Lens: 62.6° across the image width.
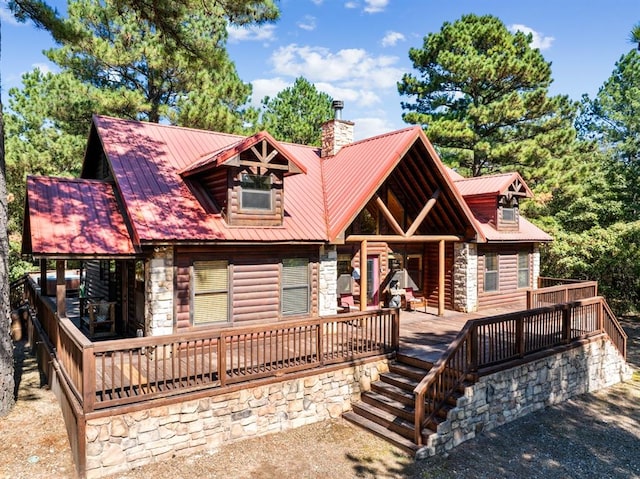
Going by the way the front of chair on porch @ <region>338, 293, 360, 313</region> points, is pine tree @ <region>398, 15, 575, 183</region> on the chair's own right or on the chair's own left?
on the chair's own left

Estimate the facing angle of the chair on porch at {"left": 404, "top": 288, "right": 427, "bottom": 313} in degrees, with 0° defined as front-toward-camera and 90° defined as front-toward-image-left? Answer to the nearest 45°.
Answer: approximately 315°

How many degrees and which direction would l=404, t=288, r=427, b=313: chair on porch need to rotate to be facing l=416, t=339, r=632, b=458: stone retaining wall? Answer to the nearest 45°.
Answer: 0° — it already faces it

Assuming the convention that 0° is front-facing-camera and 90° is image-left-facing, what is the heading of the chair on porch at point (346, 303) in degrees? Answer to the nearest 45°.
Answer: approximately 315°
